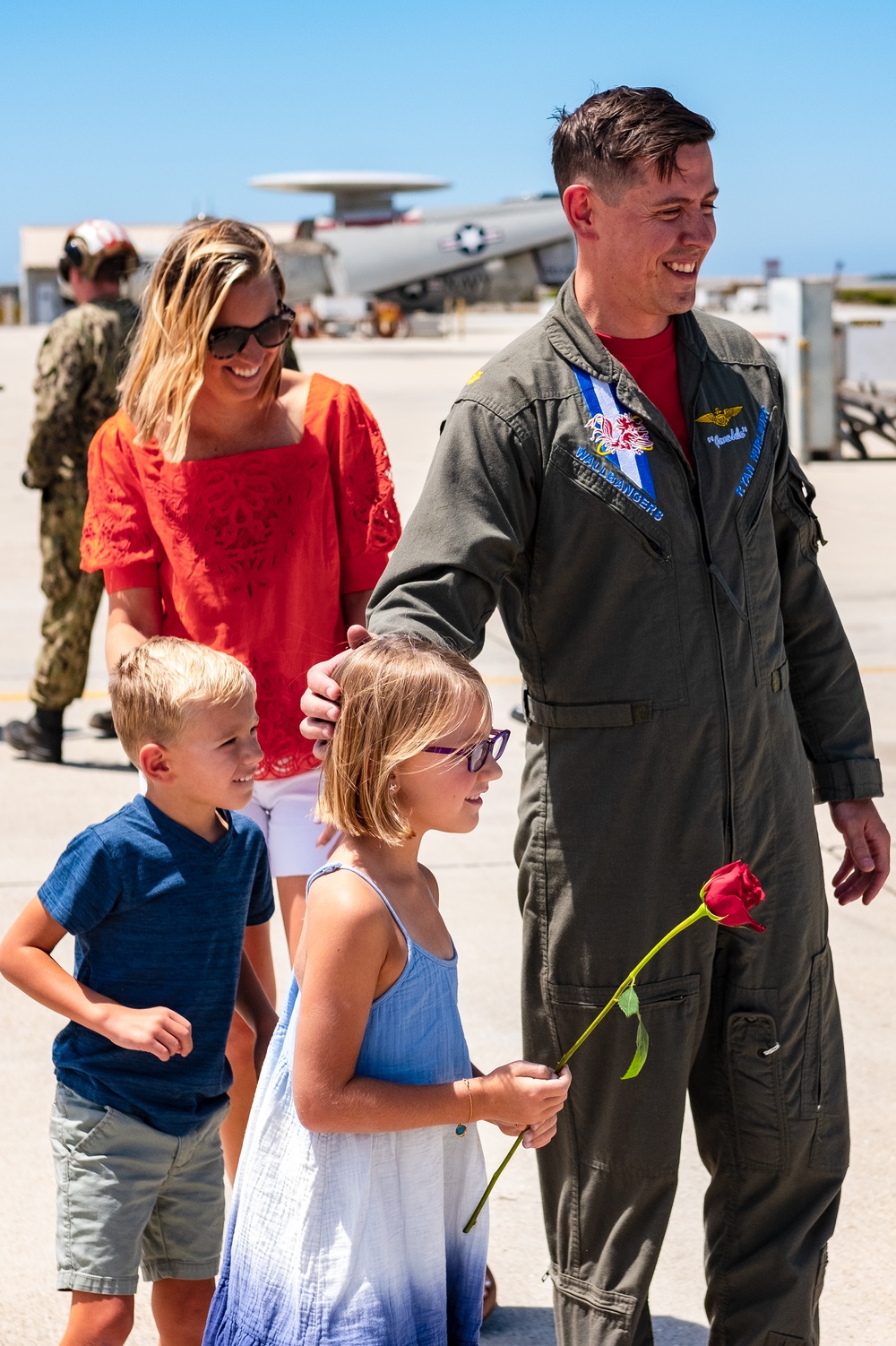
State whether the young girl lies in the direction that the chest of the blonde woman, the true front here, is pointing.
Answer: yes

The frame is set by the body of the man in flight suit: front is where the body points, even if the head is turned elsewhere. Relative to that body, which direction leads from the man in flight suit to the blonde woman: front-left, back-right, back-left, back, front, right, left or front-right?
back

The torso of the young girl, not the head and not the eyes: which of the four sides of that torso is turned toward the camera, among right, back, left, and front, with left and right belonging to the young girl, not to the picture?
right

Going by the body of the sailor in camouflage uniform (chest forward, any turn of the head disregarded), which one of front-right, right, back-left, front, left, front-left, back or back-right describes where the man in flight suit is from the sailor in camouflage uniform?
back-left

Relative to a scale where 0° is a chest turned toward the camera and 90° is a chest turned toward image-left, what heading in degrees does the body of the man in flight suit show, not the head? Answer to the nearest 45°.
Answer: approximately 315°

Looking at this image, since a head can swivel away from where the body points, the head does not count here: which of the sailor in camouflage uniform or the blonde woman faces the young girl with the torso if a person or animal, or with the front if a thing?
the blonde woman

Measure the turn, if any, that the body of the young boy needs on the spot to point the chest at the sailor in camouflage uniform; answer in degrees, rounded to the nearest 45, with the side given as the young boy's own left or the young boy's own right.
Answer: approximately 135° to the young boy's own left

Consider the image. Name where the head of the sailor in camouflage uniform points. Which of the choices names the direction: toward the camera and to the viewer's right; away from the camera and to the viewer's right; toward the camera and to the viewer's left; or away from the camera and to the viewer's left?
away from the camera and to the viewer's left

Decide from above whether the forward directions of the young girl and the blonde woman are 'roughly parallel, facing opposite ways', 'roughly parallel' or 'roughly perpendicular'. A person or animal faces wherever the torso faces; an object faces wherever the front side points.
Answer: roughly perpendicular

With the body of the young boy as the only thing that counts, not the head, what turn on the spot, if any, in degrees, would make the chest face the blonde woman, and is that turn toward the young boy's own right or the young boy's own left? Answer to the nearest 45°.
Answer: approximately 135° to the young boy's own left
